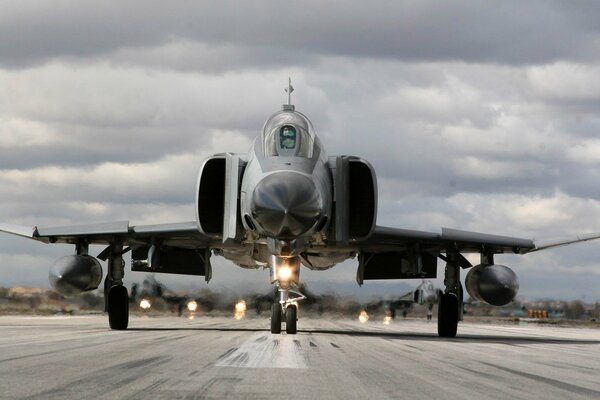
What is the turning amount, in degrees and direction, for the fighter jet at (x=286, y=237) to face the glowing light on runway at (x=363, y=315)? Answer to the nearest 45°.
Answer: approximately 180°

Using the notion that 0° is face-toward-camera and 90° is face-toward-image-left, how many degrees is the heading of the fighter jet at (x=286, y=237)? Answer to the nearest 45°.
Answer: approximately 0°

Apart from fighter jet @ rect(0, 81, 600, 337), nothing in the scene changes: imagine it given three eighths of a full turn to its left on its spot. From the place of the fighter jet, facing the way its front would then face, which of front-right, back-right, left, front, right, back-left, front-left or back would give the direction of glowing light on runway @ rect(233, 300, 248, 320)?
front-left

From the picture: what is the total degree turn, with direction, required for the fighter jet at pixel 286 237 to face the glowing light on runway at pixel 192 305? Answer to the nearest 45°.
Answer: approximately 180°
